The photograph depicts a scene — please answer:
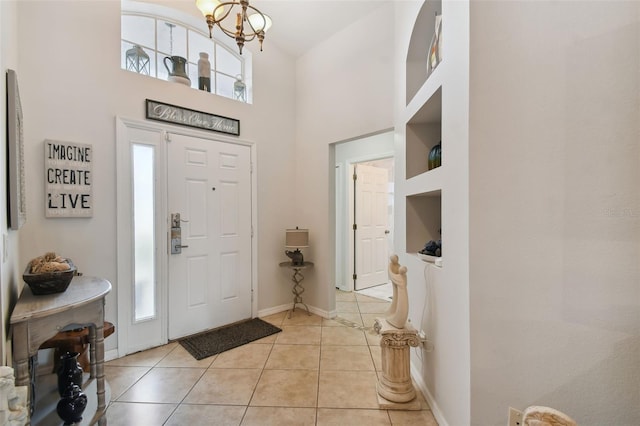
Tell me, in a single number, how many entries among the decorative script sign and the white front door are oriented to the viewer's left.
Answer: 0

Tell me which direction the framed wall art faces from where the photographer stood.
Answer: facing to the right of the viewer

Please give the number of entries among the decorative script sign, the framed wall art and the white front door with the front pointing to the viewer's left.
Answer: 0

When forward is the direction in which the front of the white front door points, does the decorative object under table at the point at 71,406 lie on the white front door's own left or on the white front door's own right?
on the white front door's own right

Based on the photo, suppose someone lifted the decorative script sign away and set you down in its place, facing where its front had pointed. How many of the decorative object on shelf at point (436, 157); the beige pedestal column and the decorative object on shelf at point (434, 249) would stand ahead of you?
3

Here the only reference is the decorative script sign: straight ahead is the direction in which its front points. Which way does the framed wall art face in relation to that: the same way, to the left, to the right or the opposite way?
to the left

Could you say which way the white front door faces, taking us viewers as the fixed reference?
facing the viewer and to the right of the viewer

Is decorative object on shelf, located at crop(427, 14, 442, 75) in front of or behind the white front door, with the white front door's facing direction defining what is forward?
in front

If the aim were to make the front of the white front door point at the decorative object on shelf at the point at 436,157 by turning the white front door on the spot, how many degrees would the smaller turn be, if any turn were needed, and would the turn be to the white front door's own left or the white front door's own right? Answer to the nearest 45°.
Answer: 0° — it already faces it

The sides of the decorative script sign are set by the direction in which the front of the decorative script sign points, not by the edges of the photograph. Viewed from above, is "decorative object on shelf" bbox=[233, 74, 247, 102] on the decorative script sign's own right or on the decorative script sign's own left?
on the decorative script sign's own left

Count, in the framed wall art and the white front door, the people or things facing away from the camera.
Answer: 0

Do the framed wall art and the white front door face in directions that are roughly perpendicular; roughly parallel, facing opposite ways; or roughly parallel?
roughly perpendicular

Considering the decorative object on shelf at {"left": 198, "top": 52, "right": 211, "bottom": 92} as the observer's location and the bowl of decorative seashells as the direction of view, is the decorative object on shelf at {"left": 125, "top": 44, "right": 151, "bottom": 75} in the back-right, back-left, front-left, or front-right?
front-right
